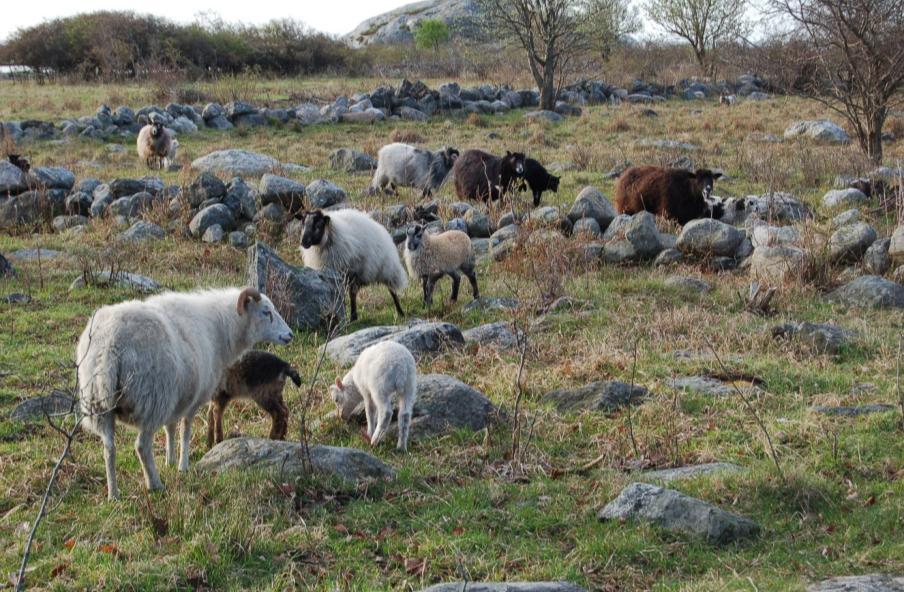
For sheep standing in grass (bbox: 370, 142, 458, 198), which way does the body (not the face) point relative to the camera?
to the viewer's right

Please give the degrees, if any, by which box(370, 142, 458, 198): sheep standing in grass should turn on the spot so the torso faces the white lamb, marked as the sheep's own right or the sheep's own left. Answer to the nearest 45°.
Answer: approximately 90° to the sheep's own right

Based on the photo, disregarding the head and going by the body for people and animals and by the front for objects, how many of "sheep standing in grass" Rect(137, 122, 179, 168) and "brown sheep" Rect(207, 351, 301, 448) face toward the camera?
1

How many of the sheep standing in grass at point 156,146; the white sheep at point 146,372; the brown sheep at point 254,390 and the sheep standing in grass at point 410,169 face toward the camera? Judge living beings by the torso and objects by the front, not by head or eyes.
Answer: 1

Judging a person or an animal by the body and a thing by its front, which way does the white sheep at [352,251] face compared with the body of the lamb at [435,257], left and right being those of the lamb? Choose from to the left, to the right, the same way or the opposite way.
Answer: the same way

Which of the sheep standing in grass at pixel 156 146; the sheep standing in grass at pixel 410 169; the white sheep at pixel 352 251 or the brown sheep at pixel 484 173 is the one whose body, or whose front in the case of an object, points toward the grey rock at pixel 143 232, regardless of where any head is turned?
the sheep standing in grass at pixel 156 146

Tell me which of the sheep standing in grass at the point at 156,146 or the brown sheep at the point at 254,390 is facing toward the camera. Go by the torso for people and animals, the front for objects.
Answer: the sheep standing in grass

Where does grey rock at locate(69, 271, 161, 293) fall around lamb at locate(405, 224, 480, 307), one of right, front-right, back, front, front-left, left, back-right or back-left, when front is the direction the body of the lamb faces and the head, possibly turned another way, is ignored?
front-right

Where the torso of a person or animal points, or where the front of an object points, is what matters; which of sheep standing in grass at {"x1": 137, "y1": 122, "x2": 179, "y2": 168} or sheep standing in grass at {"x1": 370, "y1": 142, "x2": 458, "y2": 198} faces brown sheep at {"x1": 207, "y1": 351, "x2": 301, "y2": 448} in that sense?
sheep standing in grass at {"x1": 137, "y1": 122, "x2": 179, "y2": 168}

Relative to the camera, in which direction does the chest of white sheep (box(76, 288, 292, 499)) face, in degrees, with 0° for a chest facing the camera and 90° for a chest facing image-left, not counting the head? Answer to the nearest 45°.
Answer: approximately 225°

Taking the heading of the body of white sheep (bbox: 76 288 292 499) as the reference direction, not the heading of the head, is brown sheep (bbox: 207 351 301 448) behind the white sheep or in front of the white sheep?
in front

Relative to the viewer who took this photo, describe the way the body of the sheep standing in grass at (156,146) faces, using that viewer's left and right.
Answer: facing the viewer

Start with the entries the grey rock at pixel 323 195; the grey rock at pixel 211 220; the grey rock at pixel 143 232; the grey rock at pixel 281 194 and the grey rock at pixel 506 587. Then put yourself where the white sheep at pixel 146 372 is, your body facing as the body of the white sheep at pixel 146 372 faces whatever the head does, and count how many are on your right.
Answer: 1

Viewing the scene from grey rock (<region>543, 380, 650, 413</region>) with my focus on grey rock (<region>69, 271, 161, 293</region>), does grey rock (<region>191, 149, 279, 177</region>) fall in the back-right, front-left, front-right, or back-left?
front-right
